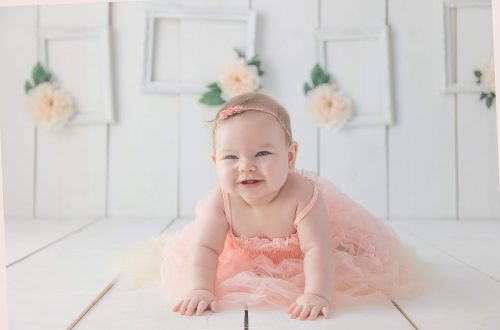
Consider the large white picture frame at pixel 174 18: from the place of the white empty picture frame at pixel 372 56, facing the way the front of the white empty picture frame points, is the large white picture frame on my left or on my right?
on my right

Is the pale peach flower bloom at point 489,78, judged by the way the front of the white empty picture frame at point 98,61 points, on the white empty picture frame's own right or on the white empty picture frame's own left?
on the white empty picture frame's own left

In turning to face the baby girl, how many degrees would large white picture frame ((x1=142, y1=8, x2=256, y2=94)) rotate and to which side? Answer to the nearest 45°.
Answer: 0° — it already faces them

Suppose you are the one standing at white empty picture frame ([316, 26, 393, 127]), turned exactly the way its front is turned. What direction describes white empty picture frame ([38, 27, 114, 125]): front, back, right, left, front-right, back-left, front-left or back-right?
right

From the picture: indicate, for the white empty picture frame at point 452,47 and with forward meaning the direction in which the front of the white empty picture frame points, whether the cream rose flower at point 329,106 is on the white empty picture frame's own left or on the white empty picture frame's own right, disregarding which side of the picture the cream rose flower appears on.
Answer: on the white empty picture frame's own right

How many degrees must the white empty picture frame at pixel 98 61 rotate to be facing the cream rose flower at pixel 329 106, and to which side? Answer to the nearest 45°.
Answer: approximately 45° to its left

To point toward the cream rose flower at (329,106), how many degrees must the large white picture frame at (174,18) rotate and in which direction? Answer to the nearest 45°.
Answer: approximately 90° to its left

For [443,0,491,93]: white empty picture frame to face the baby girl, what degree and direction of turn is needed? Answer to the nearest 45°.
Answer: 0° — it already faces them

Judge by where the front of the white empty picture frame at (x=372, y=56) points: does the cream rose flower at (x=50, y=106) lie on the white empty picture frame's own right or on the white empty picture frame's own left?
on the white empty picture frame's own right

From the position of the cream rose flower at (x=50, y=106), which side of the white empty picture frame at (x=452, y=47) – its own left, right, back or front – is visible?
right
